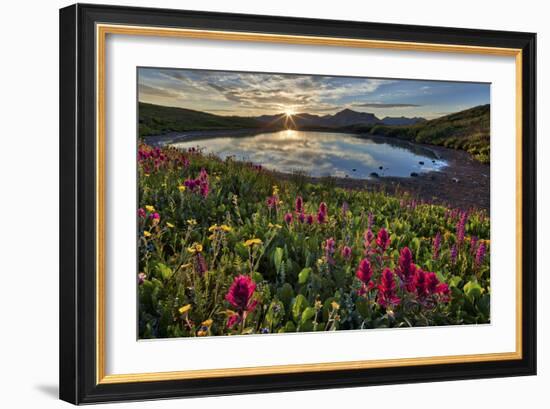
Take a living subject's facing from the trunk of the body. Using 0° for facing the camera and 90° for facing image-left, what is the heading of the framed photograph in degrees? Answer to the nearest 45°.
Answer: approximately 315°
